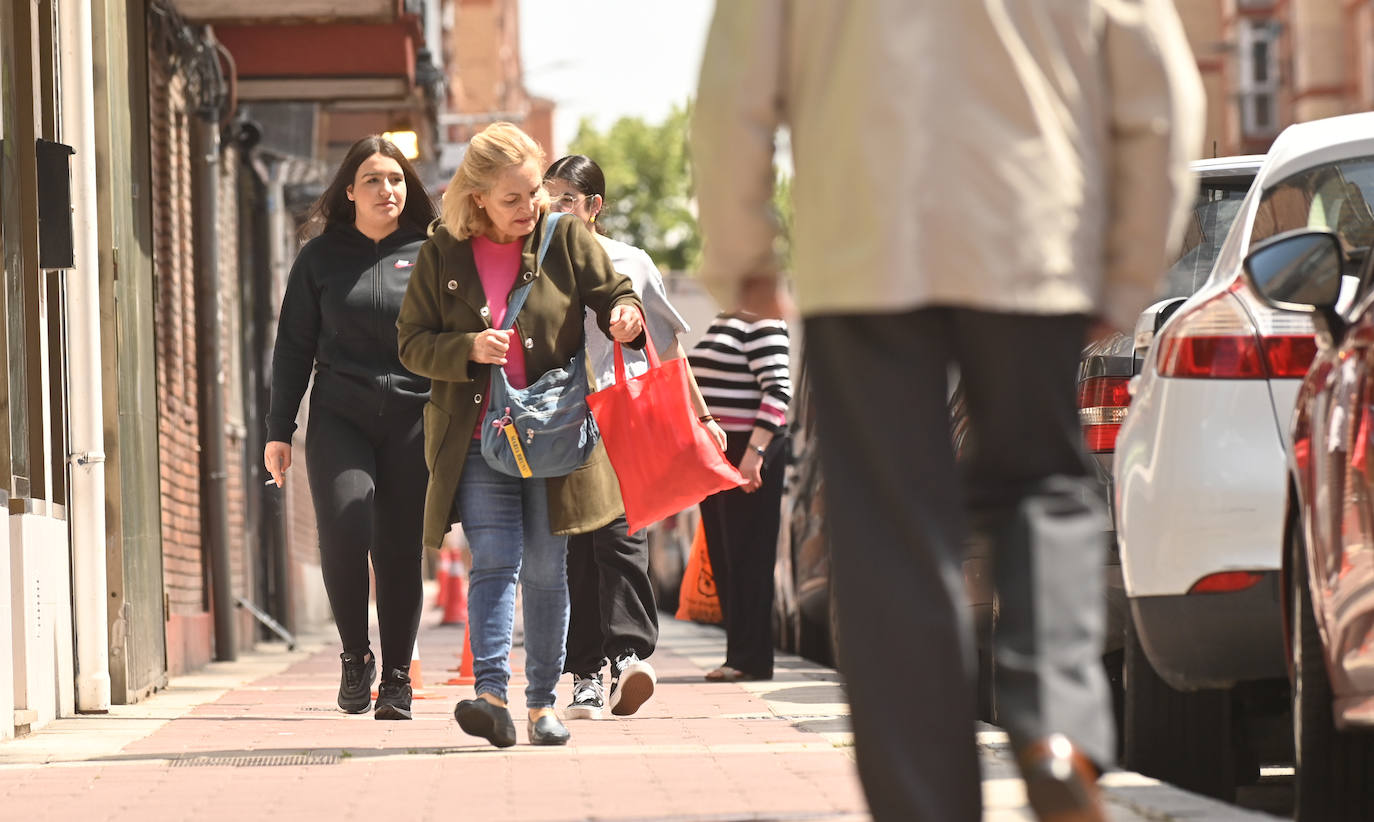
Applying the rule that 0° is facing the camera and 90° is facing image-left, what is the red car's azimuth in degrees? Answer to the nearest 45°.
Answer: approximately 180°

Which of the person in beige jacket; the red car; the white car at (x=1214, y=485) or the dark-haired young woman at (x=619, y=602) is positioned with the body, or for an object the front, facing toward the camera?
the dark-haired young woman

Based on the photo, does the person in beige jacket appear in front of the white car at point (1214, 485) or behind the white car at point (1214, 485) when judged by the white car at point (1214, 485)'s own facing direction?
behind

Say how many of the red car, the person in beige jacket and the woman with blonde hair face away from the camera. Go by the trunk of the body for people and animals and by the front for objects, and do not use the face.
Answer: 2

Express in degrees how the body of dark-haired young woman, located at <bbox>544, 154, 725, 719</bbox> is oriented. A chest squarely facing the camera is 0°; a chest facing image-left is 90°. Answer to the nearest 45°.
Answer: approximately 0°

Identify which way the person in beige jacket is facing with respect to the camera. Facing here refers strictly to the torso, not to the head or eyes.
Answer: away from the camera

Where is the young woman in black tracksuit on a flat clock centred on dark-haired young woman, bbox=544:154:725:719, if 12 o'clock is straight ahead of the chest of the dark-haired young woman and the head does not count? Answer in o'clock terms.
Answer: The young woman in black tracksuit is roughly at 3 o'clock from the dark-haired young woman.

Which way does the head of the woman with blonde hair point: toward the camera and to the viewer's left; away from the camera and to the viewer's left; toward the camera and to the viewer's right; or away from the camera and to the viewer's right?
toward the camera and to the viewer's right

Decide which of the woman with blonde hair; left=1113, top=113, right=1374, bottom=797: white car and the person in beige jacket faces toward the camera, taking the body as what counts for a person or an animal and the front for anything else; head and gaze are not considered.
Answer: the woman with blonde hair

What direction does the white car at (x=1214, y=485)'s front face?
away from the camera

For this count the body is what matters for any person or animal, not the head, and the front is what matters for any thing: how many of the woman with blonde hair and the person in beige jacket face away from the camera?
1

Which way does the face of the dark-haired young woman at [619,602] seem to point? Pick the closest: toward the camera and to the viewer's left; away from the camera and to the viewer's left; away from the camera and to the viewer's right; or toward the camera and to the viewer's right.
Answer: toward the camera and to the viewer's left

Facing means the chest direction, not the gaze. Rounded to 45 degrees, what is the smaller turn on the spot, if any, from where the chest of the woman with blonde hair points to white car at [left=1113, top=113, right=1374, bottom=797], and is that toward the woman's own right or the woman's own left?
approximately 45° to the woman's own left
